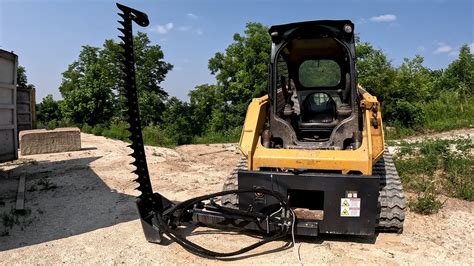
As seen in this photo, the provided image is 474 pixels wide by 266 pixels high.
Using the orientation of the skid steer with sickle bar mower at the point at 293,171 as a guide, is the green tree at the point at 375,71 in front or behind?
behind

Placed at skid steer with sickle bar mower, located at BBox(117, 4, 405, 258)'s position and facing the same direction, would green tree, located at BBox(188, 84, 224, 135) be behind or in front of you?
behind

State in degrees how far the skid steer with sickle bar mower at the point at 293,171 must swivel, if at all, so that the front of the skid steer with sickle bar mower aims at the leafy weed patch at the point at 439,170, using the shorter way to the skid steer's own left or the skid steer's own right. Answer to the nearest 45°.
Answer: approximately 135° to the skid steer's own left

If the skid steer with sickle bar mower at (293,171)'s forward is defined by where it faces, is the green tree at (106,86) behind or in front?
behind

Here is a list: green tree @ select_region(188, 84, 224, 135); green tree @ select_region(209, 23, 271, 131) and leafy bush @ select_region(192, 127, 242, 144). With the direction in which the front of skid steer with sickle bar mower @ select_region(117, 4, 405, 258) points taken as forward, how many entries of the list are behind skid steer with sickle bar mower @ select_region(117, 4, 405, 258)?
3

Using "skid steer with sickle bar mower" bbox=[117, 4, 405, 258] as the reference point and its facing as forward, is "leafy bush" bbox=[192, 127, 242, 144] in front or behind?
behind

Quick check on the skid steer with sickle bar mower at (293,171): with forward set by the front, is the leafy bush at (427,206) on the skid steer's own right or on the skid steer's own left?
on the skid steer's own left

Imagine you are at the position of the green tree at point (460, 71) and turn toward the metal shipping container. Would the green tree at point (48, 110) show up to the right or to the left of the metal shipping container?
right

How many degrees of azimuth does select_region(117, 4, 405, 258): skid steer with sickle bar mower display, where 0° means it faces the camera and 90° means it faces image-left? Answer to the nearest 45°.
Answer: approximately 0°
